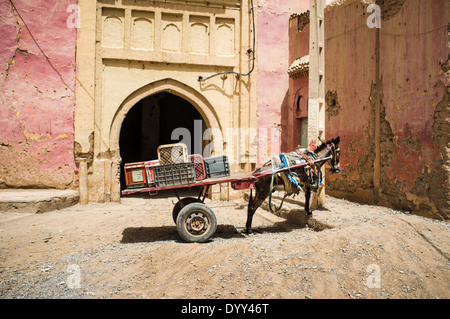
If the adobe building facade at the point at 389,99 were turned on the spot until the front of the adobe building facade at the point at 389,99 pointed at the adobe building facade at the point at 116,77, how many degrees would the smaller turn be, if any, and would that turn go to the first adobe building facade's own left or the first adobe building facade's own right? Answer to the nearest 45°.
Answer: approximately 45° to the first adobe building facade's own right

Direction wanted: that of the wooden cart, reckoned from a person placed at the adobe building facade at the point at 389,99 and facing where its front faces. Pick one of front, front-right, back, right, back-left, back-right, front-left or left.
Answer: front

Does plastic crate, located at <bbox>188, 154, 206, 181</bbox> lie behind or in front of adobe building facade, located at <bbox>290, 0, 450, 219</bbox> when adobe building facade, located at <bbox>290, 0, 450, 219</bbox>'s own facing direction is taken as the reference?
in front

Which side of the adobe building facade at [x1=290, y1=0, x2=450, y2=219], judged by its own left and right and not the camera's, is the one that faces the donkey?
front

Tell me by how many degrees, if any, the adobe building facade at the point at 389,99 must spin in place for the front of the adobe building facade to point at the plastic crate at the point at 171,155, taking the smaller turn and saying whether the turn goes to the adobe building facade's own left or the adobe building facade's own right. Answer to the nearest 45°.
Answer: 0° — it already faces it

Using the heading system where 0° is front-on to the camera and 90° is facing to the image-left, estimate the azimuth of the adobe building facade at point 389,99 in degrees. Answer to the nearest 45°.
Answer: approximately 45°

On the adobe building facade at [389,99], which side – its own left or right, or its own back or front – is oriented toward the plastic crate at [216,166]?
front
